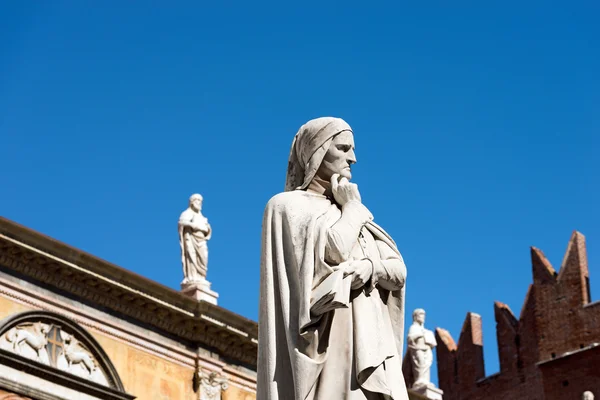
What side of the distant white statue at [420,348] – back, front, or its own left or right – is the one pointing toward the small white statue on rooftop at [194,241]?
right

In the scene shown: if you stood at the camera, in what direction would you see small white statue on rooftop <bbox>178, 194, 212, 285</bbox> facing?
facing the viewer and to the right of the viewer

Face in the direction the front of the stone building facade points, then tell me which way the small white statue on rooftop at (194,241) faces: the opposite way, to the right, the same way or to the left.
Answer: the same way

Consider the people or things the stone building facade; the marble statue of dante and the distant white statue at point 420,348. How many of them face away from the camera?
0

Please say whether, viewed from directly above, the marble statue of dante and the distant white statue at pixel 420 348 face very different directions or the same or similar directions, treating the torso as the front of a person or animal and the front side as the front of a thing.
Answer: same or similar directions

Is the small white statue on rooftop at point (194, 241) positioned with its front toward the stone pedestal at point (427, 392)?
no

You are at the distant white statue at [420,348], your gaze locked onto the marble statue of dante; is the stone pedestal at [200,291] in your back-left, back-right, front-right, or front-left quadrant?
front-right

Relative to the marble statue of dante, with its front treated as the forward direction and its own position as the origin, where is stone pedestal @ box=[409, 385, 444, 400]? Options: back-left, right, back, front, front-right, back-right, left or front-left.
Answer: back-left

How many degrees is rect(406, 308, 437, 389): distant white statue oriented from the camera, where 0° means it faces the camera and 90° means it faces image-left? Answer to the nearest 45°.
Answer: approximately 315°

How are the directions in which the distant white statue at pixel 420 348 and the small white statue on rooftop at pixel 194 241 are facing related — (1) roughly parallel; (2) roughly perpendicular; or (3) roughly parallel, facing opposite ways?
roughly parallel

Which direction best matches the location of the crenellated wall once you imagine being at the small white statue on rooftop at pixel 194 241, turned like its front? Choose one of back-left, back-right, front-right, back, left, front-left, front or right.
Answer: left

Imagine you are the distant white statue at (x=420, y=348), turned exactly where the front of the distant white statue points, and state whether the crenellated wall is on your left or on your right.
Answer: on your left

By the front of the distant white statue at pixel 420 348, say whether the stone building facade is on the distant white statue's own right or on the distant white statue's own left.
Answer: on the distant white statue's own right

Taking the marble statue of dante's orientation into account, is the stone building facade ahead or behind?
behind

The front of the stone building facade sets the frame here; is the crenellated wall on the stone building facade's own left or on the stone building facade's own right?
on the stone building facade's own left

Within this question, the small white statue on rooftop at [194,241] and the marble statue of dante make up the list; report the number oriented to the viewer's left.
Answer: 0
